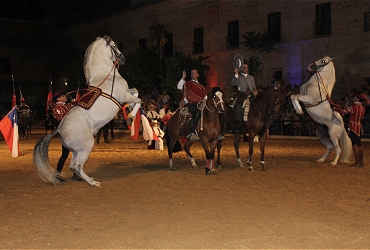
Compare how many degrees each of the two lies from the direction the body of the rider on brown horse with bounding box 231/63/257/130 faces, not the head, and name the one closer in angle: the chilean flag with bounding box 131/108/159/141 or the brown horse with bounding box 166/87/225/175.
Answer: the brown horse

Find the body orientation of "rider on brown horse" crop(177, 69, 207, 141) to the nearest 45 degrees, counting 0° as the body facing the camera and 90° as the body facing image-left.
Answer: approximately 315°

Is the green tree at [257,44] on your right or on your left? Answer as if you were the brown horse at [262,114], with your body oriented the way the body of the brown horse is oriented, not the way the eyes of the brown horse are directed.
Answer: on your left

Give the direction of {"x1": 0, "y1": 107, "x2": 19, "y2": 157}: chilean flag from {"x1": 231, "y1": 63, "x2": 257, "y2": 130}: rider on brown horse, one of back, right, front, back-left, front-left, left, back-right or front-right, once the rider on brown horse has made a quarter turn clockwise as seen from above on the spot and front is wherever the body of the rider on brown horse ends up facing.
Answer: front-right

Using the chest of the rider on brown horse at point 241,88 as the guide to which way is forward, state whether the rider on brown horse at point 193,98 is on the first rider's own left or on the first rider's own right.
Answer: on the first rider's own right

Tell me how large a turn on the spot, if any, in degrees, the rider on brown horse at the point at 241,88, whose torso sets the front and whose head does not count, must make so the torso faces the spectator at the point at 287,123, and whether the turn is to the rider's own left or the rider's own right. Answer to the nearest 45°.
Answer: approximately 135° to the rider's own left

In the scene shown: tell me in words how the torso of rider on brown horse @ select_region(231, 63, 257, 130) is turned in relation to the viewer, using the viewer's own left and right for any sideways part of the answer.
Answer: facing the viewer and to the right of the viewer
